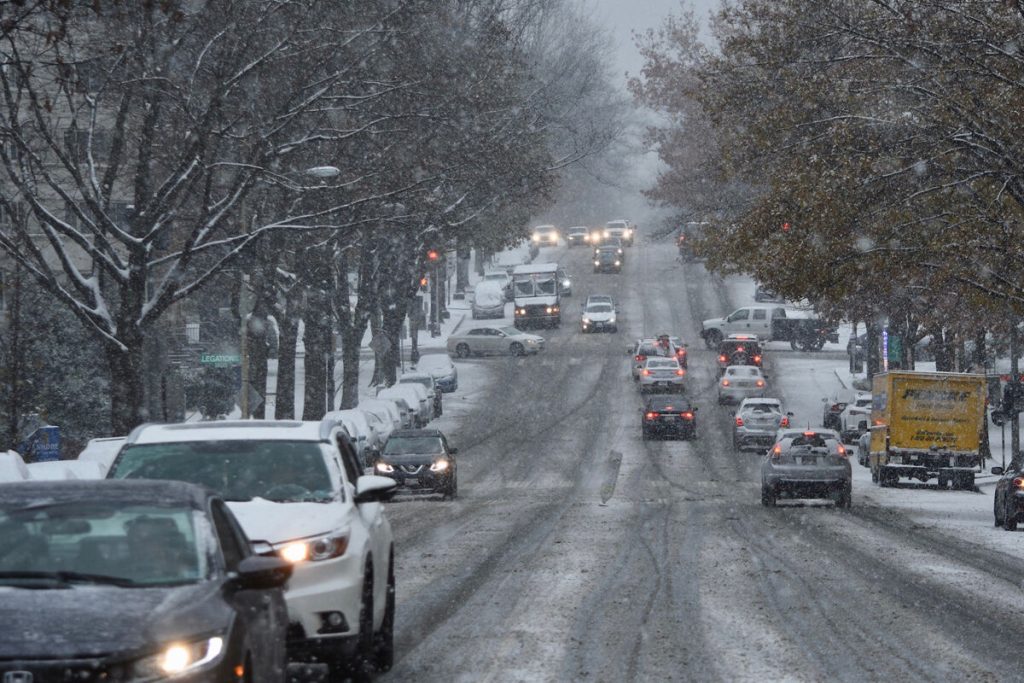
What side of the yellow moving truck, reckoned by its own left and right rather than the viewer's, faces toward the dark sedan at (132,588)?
back

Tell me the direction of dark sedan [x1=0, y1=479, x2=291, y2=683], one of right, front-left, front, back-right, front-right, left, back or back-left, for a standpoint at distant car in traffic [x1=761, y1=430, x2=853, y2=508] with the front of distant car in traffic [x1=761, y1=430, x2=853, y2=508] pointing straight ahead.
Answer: back

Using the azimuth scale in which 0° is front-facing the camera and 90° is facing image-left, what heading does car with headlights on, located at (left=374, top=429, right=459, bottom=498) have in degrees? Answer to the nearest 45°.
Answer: approximately 0°

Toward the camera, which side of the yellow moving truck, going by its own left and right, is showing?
back

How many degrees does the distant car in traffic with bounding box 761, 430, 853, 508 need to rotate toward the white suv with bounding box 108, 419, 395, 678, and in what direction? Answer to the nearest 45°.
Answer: approximately 180°

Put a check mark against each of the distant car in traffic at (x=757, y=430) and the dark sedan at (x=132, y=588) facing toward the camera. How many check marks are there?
1

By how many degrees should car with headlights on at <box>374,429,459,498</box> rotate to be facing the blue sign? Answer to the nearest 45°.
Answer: approximately 90° to its right

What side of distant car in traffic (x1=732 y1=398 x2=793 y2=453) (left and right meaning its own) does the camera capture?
back

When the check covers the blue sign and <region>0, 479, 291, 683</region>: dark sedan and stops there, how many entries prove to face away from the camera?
0

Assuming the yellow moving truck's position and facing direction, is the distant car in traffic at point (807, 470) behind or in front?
behind

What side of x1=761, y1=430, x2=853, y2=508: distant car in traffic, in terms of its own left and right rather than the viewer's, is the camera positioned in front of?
back

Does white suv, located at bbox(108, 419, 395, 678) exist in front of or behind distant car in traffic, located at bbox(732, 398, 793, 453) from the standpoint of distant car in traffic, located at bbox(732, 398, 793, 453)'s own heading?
behind
